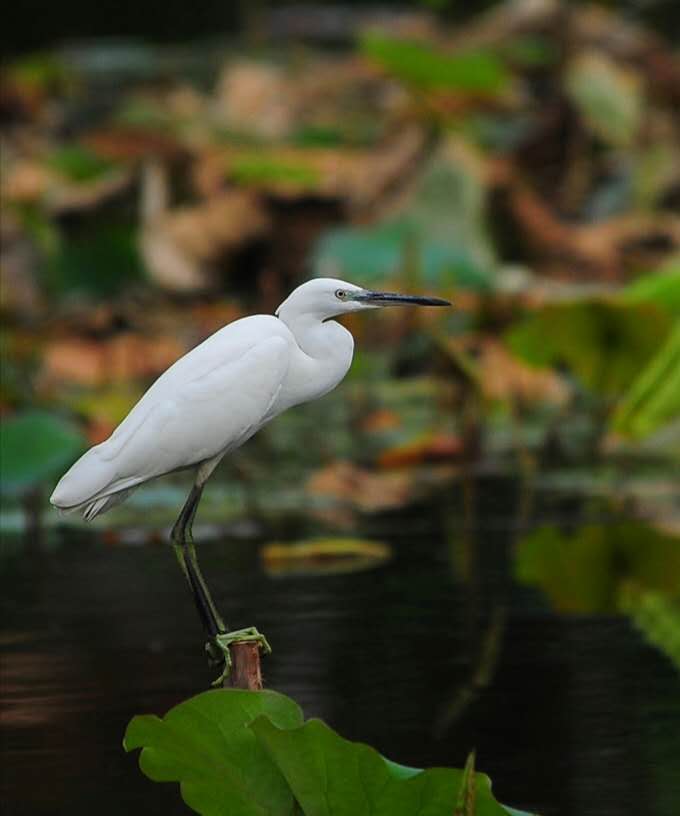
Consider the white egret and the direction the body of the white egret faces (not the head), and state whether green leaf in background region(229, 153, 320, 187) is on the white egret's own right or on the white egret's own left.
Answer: on the white egret's own left

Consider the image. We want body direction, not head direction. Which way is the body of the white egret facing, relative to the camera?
to the viewer's right

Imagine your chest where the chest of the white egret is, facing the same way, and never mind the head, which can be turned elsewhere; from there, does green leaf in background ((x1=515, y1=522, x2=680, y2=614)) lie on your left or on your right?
on your left

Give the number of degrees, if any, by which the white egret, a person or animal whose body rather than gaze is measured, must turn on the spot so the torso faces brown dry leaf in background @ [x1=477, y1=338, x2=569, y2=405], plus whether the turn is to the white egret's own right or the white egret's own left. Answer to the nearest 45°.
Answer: approximately 90° to the white egret's own left

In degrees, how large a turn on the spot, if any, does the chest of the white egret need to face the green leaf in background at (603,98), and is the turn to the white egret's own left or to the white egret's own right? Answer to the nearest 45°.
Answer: approximately 90° to the white egret's own left

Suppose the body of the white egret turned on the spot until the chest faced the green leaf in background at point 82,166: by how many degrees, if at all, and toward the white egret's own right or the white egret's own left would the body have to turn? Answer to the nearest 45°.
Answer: approximately 90° to the white egret's own left

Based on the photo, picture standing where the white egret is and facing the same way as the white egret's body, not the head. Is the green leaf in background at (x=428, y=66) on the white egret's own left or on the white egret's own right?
on the white egret's own left

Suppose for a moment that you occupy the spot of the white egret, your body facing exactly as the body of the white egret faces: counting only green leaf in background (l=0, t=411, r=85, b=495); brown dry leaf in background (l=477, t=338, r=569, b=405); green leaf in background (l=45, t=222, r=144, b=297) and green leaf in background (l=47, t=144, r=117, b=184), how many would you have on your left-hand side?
4

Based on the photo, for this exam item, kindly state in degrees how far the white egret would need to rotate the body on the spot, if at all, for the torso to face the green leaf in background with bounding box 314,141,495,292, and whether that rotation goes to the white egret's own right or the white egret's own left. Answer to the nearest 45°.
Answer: approximately 90° to the white egret's own left
